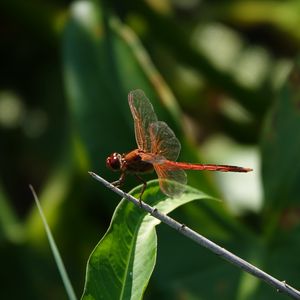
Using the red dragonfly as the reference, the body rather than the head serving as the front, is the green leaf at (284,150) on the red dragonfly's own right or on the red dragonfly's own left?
on the red dragonfly's own right

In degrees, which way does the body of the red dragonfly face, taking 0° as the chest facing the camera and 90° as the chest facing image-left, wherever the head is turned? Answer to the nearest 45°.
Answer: approximately 90°
